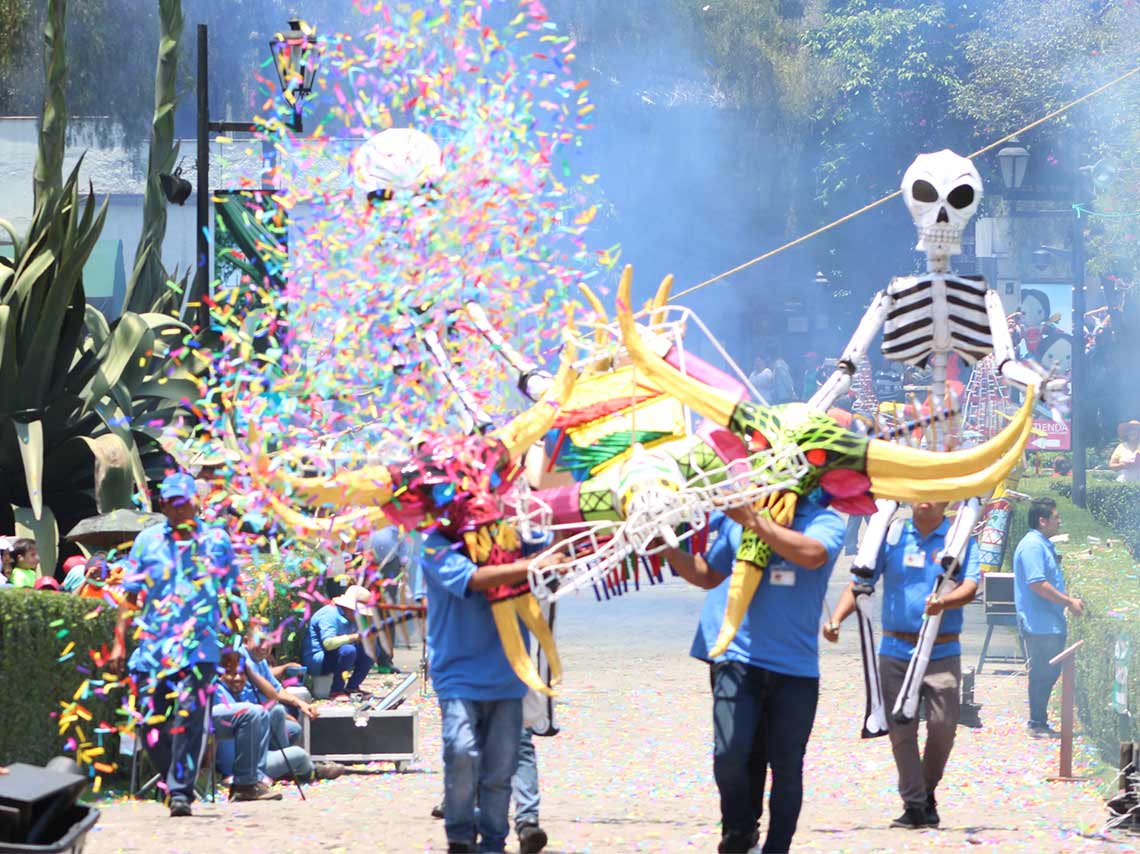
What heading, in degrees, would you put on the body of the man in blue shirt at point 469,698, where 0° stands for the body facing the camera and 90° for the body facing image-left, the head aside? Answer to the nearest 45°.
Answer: approximately 315°

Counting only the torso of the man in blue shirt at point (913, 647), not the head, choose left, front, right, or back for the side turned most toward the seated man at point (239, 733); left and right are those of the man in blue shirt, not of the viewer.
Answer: right

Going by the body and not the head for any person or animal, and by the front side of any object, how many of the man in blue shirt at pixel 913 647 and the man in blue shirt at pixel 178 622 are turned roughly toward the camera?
2

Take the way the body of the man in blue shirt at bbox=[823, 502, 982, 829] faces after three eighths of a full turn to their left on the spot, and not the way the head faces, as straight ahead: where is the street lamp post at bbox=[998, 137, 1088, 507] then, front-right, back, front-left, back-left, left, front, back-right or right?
front-left
